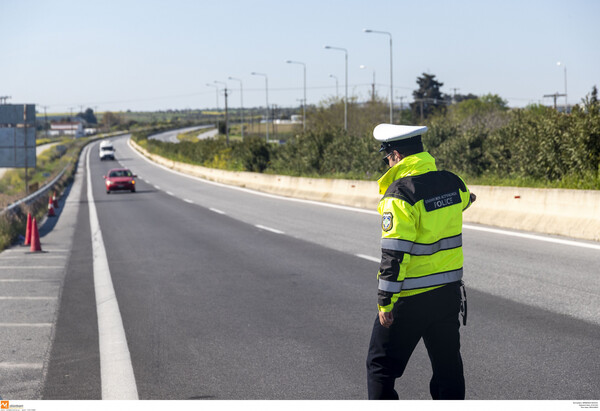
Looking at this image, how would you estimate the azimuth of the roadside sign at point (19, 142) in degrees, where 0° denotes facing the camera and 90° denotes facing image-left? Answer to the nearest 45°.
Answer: approximately 180°

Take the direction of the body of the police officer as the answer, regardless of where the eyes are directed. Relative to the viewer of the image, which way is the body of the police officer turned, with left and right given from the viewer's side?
facing away from the viewer and to the left of the viewer

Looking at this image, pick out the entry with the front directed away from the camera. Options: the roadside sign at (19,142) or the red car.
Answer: the roadside sign

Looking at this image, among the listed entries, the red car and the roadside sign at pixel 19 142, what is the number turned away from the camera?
1

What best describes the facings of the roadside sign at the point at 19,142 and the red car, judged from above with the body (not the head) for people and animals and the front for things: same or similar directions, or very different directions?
very different directions

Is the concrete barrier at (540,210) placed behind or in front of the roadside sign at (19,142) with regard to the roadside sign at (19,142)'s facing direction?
behind

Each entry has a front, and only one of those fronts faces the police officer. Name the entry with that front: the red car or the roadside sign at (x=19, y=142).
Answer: the red car

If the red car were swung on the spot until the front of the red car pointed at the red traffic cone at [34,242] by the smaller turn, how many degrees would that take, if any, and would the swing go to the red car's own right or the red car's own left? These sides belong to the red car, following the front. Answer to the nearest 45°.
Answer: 0° — it already faces it

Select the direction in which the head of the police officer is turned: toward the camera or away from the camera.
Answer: away from the camera

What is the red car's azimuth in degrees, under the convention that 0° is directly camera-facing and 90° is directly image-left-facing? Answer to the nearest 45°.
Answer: approximately 0°

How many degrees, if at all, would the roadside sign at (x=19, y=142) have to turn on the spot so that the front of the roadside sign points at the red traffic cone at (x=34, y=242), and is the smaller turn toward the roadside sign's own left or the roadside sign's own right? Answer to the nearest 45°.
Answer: approximately 180°
